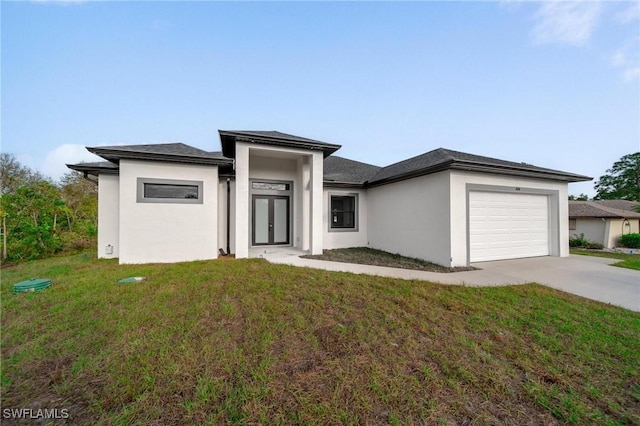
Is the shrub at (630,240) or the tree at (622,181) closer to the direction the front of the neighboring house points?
the shrub

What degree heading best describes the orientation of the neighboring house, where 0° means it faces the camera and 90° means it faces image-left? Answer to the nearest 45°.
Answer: approximately 315°

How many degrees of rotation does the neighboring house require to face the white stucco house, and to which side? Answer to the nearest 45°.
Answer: approximately 45° to its right

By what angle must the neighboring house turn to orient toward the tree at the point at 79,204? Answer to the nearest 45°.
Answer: approximately 90° to its right

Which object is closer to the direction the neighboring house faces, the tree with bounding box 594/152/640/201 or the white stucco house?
the white stucco house

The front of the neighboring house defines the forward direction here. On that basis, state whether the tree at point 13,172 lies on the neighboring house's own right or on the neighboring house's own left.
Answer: on the neighboring house's own right

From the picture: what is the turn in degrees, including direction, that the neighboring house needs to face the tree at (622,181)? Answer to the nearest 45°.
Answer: approximately 135° to its left

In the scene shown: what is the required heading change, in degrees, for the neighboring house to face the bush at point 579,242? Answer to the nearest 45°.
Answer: approximately 90° to its right

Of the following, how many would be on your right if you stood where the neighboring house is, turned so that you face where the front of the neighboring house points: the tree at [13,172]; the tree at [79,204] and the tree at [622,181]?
2
